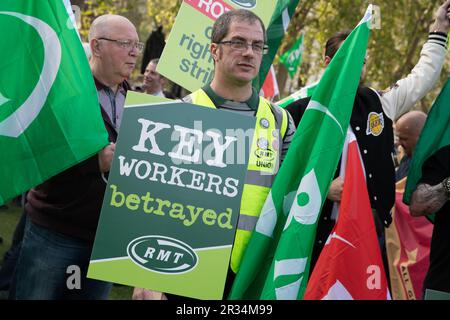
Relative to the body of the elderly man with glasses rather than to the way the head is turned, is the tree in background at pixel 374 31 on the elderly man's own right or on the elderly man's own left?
on the elderly man's own left

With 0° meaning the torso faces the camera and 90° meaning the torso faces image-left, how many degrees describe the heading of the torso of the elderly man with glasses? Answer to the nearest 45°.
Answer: approximately 315°

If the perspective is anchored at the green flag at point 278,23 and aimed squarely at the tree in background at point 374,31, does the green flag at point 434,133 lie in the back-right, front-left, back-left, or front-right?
back-right

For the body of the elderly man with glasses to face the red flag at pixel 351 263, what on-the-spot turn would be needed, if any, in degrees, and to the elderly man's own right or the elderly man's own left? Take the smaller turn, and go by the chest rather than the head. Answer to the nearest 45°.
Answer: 0° — they already face it

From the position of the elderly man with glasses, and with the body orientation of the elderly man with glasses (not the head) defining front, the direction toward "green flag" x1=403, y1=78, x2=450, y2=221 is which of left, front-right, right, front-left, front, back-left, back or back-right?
front-left

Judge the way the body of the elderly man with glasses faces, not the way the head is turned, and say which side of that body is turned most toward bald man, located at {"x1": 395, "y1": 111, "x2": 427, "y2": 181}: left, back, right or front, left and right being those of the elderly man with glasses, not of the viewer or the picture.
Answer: left

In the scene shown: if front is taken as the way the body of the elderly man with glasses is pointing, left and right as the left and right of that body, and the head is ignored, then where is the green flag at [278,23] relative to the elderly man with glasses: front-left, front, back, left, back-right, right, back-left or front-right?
left
